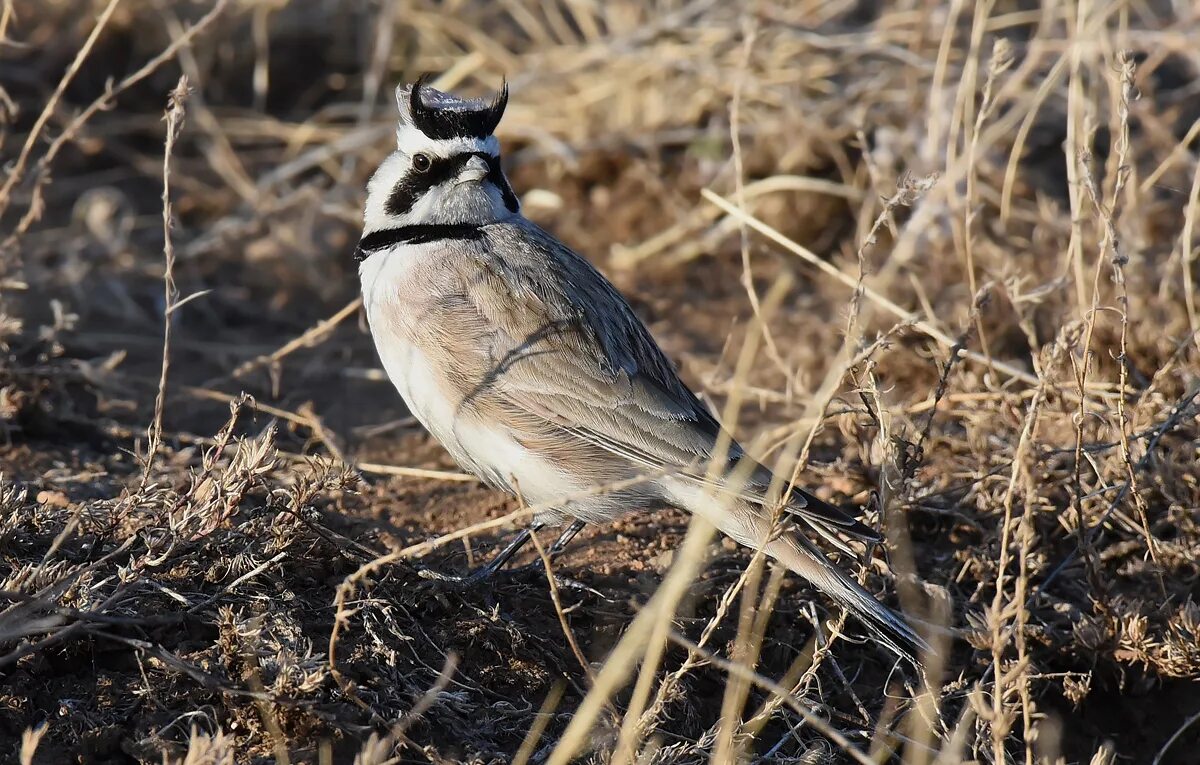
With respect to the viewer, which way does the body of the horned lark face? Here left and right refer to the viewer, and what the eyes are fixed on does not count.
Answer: facing to the left of the viewer
